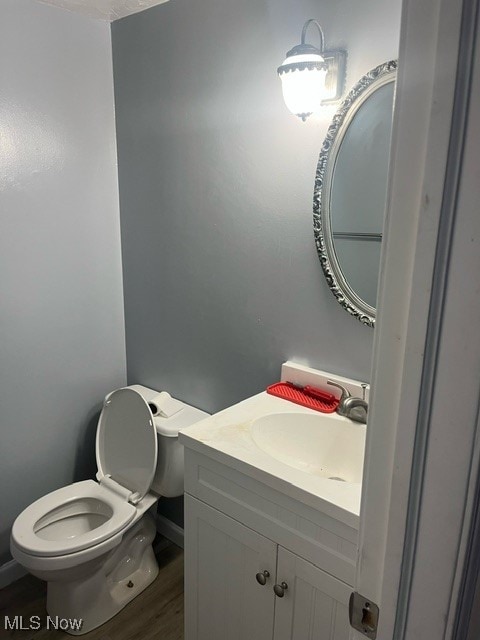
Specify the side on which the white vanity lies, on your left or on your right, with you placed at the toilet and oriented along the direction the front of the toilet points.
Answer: on your left

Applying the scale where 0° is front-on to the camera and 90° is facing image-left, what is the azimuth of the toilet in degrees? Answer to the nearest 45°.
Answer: approximately 45°

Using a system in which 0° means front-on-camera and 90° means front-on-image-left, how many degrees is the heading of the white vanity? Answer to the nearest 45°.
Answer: approximately 45°
